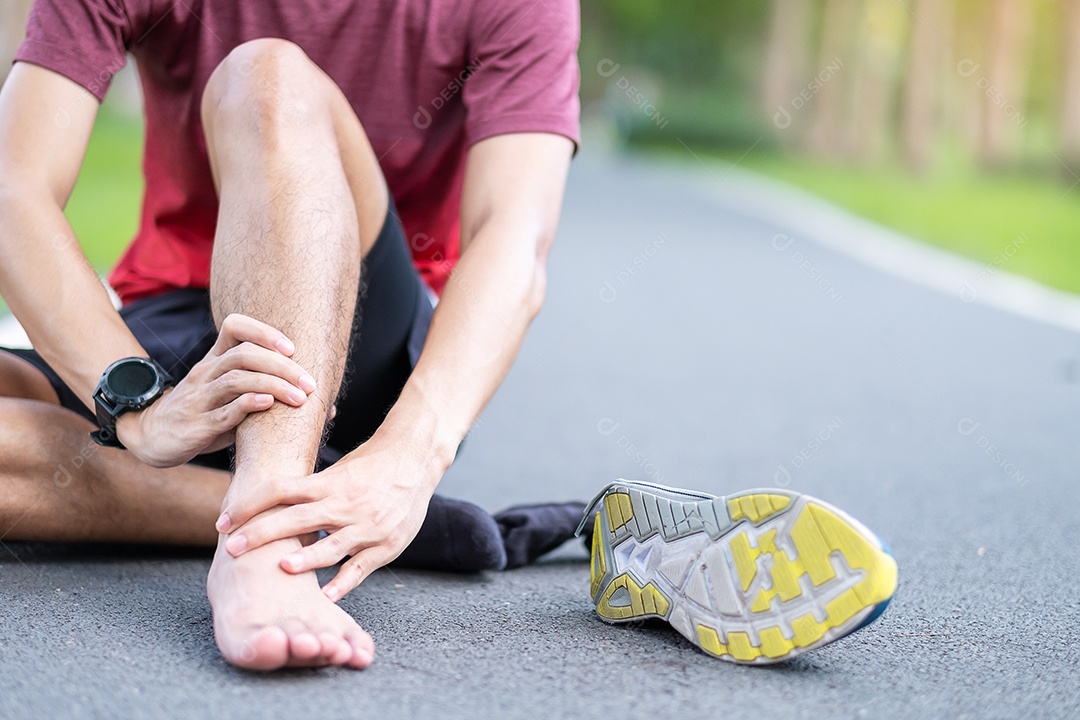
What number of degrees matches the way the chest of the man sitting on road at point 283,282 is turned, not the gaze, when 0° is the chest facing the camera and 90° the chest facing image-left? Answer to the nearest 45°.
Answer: approximately 0°

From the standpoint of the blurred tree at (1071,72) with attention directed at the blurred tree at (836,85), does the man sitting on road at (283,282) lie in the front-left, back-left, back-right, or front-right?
back-left

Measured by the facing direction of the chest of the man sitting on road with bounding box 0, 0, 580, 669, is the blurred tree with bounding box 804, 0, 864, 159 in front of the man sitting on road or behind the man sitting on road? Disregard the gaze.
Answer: behind

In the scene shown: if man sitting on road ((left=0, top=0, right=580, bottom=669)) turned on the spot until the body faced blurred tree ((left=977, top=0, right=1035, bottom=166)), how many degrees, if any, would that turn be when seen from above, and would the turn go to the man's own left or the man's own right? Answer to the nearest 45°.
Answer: approximately 135° to the man's own left

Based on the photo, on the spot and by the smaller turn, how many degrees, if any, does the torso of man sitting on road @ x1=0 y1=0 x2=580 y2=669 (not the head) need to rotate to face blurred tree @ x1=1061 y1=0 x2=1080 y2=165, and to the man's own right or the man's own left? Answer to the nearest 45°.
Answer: approximately 135° to the man's own left

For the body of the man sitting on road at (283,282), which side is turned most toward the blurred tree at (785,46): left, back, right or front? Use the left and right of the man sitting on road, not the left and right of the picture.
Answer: back

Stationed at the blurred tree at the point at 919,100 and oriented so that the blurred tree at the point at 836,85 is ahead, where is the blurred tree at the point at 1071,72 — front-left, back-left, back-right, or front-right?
back-right

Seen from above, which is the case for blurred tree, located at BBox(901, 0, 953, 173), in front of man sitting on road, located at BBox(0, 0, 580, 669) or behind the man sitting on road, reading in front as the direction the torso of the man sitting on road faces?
behind
